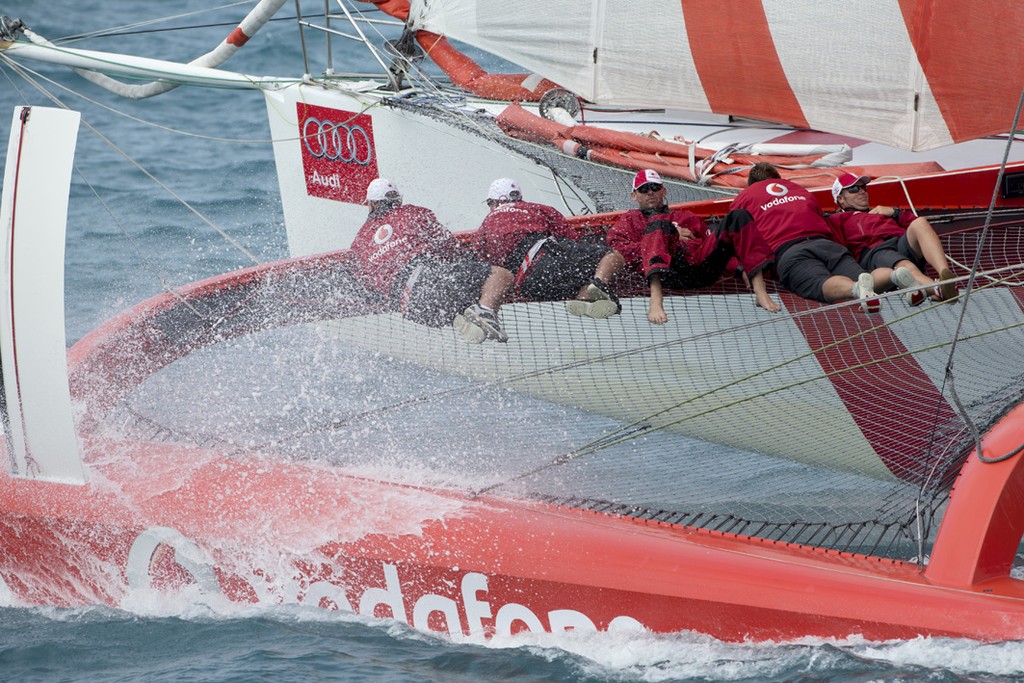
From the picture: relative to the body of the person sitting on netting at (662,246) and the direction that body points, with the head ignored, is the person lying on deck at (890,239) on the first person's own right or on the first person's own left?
on the first person's own left

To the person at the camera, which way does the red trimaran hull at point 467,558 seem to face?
facing to the left of the viewer

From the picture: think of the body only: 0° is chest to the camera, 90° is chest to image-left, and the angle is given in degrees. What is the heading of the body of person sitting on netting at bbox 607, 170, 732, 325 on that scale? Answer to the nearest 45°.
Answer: approximately 0°

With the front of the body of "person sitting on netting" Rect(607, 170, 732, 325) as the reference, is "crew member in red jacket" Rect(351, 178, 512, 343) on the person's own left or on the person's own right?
on the person's own right
